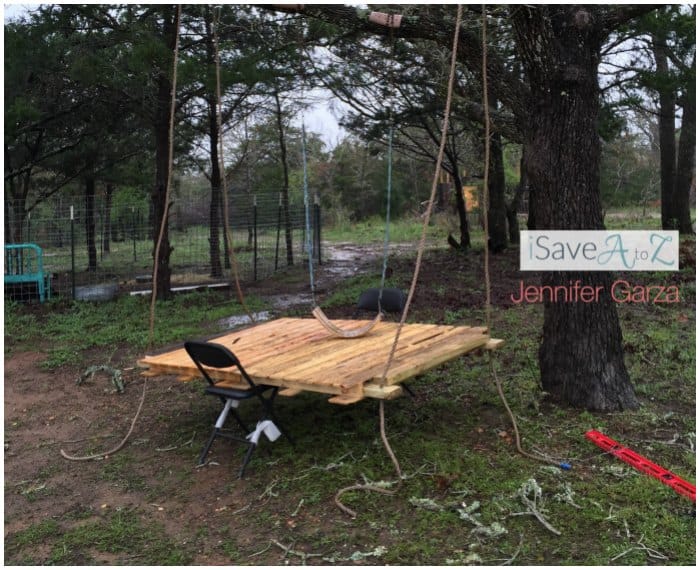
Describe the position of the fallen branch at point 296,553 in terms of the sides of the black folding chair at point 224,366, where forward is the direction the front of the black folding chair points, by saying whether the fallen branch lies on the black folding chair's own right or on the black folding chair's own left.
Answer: on the black folding chair's own right

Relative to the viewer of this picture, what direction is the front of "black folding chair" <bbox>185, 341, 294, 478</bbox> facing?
facing away from the viewer and to the right of the viewer

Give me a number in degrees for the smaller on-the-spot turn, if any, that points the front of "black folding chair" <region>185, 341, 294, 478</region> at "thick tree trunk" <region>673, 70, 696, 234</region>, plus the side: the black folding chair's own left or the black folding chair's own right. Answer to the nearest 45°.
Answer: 0° — it already faces it

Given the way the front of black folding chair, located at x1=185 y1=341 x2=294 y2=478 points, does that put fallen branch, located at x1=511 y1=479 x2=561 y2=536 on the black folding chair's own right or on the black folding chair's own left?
on the black folding chair's own right

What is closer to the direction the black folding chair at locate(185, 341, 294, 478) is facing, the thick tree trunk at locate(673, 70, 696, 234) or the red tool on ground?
the thick tree trunk
